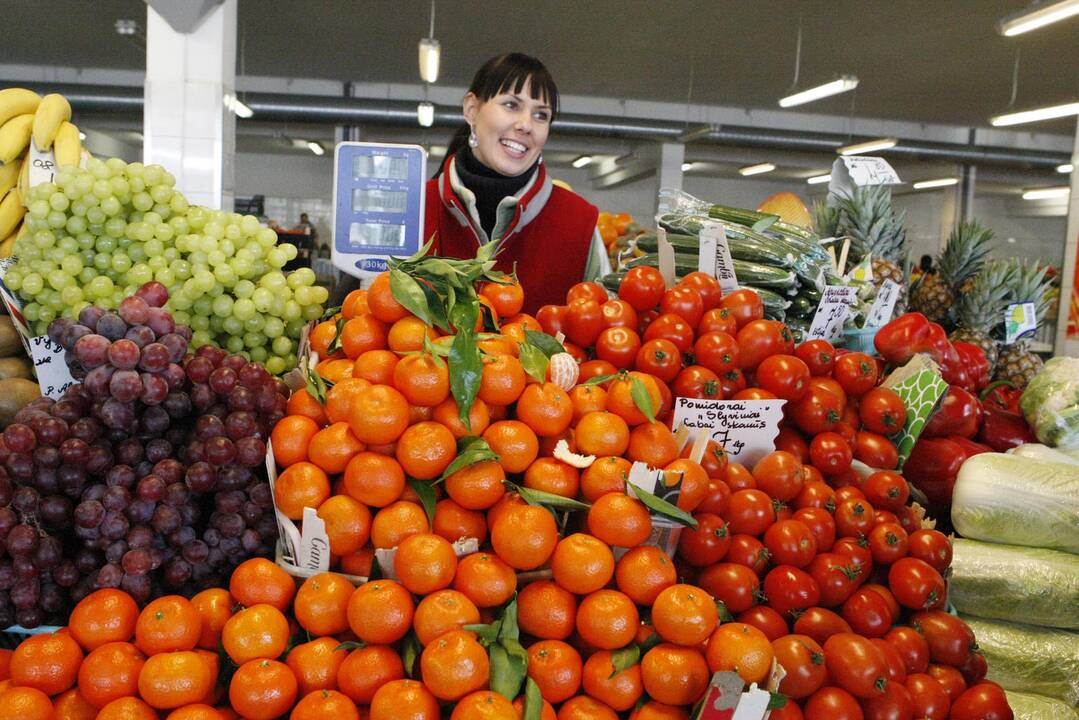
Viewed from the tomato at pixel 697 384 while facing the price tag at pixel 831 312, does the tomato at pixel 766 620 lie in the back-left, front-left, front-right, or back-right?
back-right

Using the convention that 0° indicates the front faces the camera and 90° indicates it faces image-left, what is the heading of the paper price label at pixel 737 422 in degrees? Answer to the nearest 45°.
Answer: approximately 0°

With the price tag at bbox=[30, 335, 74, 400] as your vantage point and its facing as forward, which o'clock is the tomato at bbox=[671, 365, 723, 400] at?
The tomato is roughly at 10 o'clock from the price tag.

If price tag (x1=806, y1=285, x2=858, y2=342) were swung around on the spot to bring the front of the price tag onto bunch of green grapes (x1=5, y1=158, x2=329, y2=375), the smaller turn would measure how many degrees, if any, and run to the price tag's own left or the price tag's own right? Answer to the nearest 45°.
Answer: approximately 45° to the price tag's own right

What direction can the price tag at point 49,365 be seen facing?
toward the camera

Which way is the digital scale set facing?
toward the camera

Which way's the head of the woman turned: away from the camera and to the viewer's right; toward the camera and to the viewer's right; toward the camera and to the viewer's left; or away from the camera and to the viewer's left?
toward the camera and to the viewer's right

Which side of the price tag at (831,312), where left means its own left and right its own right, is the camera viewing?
front

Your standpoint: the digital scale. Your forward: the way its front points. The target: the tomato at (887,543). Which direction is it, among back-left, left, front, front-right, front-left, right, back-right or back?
front-left

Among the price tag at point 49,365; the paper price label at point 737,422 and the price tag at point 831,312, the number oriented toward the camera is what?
3

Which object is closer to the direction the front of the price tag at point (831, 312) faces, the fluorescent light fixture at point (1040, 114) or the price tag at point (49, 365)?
the price tag

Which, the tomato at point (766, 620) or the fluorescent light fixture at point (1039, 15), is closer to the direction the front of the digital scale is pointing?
the tomato
